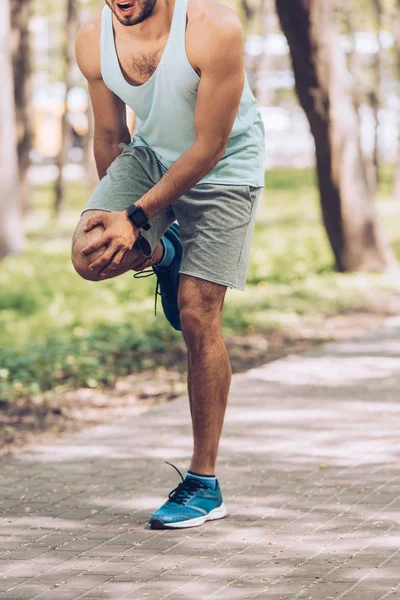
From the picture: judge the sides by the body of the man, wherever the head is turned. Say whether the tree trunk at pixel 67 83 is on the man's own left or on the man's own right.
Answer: on the man's own right

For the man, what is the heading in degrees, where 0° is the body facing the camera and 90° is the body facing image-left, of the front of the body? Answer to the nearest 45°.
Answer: approximately 45°

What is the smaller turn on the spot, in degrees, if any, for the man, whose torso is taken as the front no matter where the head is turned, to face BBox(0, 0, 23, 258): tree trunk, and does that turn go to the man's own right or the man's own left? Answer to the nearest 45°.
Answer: approximately 135° to the man's own right

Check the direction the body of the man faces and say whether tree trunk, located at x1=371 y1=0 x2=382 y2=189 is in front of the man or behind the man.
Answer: behind

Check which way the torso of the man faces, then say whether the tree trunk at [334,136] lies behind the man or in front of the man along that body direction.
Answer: behind

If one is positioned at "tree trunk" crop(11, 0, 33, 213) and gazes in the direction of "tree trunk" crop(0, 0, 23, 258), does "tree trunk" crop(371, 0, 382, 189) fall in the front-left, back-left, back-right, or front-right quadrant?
back-left

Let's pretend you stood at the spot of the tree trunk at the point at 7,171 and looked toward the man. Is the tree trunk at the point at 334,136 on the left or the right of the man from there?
left

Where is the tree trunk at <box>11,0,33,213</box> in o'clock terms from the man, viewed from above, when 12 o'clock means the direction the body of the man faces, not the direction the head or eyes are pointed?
The tree trunk is roughly at 4 o'clock from the man.
